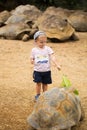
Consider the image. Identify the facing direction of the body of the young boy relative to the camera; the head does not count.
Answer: toward the camera
